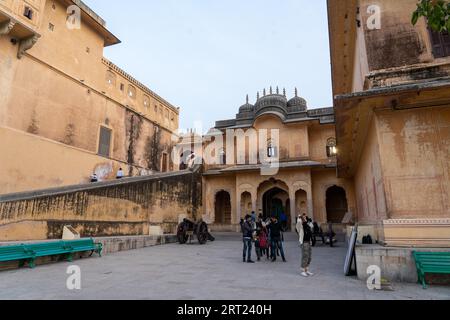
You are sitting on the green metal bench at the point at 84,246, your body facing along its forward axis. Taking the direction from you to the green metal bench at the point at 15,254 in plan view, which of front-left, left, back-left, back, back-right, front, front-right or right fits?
right

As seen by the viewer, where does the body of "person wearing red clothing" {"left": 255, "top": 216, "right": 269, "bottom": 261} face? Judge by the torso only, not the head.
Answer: away from the camera

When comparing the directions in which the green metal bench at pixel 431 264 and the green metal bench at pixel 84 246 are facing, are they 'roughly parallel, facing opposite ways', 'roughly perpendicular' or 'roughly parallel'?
roughly perpendicular

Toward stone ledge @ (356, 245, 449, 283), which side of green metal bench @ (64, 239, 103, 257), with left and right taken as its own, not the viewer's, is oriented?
front

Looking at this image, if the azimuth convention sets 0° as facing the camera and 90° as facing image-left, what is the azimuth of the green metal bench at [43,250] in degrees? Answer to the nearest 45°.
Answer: approximately 315°

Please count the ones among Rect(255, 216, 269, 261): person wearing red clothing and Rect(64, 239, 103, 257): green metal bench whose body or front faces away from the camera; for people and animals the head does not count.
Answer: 1

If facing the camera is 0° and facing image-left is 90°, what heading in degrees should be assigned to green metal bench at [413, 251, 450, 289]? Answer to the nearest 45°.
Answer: approximately 0°

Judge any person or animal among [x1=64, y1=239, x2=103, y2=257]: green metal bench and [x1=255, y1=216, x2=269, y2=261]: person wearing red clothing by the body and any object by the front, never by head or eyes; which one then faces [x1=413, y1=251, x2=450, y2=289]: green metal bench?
[x1=64, y1=239, x2=103, y2=257]: green metal bench

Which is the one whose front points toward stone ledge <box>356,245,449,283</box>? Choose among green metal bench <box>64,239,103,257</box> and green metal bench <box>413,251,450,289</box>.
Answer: green metal bench <box>64,239,103,257</box>

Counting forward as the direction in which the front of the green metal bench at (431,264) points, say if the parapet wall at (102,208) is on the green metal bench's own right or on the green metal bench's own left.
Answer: on the green metal bench's own right

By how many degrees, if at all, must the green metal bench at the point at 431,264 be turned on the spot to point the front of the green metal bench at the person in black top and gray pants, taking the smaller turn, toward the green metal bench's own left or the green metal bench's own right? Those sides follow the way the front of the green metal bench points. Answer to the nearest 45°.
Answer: approximately 90° to the green metal bench's own right
